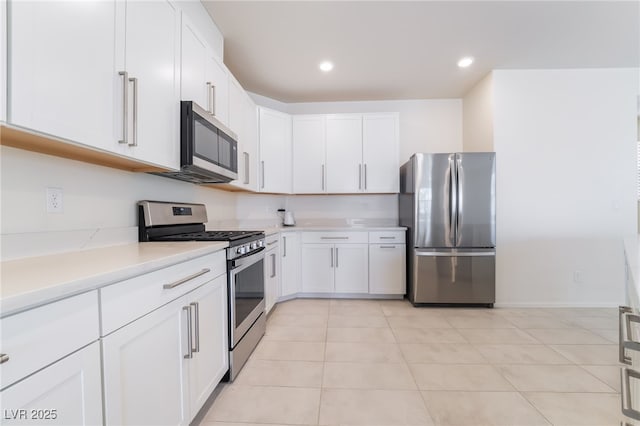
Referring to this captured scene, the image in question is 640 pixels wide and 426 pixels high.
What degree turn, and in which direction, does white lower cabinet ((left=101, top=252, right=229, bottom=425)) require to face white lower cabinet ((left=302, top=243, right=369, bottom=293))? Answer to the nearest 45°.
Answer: approximately 90° to its left

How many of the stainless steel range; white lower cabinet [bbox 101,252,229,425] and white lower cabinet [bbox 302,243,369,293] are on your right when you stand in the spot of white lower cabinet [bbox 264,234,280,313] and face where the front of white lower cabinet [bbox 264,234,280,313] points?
2

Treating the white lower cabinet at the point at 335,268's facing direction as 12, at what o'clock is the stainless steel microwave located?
The stainless steel microwave is roughly at 1 o'clock from the white lower cabinet.

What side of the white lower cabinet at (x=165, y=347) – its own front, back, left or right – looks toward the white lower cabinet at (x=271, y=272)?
left

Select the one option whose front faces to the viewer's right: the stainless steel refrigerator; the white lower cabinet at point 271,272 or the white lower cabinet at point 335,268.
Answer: the white lower cabinet at point 271,272

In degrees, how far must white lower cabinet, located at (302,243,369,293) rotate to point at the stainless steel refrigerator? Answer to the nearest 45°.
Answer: approximately 90° to its left

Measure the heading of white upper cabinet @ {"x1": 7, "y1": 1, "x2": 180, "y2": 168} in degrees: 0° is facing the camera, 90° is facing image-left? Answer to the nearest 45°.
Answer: approximately 315°

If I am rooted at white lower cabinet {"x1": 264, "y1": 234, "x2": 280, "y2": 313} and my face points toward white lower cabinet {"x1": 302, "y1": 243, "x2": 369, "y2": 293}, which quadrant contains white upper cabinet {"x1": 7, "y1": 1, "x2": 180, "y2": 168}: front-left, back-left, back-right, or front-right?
back-right

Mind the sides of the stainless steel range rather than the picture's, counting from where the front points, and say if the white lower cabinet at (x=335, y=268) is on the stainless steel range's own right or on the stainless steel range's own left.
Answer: on the stainless steel range's own left

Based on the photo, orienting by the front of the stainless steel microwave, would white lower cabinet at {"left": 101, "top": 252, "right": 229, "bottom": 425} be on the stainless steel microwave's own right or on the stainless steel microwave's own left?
on the stainless steel microwave's own right

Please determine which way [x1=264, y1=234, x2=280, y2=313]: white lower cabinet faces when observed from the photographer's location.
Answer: facing to the right of the viewer
